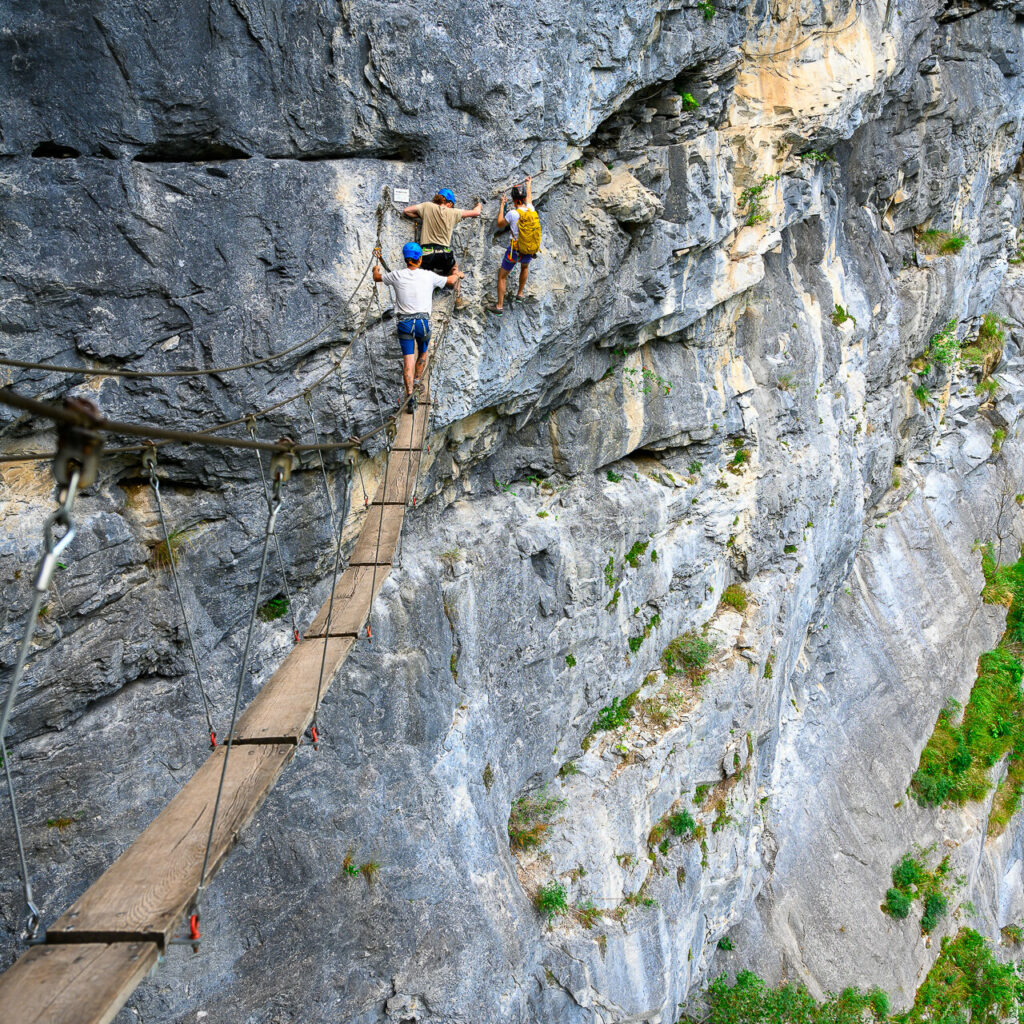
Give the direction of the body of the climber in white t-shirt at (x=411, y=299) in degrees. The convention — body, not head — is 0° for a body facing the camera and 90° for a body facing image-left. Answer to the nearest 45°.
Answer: approximately 180°

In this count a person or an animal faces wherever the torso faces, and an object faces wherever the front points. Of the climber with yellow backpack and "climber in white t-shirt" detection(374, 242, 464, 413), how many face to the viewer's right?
0

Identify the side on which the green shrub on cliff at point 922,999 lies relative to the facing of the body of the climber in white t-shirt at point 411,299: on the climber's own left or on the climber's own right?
on the climber's own right

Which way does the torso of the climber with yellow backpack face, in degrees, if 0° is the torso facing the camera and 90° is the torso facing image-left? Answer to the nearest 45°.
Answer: approximately 135°

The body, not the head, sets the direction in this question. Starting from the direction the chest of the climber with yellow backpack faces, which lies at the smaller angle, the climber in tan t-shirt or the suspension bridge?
the climber in tan t-shirt
